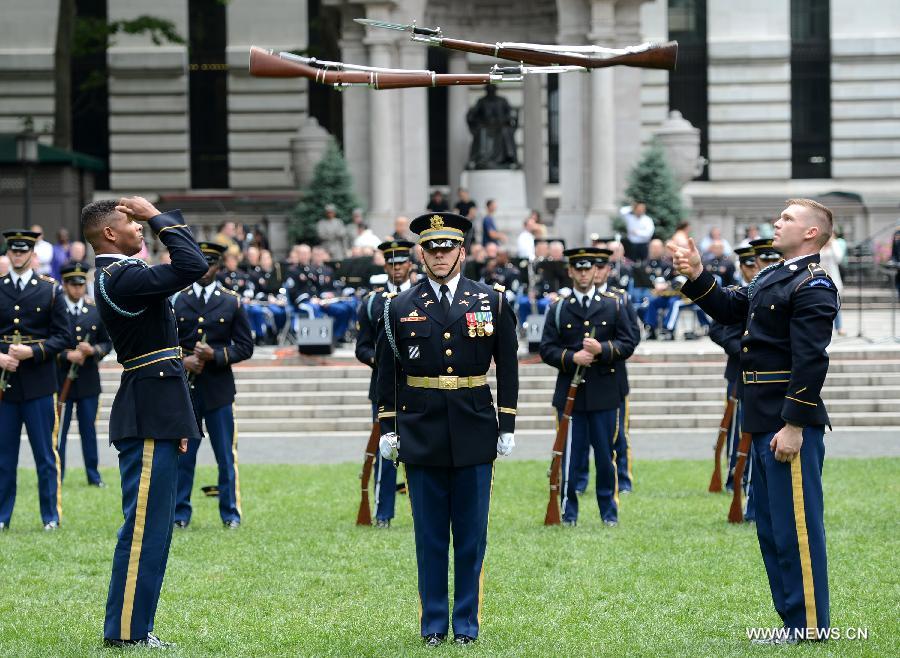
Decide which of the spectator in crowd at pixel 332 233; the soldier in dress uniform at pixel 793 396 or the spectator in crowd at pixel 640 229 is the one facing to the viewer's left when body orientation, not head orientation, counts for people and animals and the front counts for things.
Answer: the soldier in dress uniform

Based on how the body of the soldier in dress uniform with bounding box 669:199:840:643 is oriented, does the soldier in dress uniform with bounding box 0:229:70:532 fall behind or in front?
in front

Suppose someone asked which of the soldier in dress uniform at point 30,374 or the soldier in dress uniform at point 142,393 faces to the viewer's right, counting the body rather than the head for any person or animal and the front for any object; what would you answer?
the soldier in dress uniform at point 142,393

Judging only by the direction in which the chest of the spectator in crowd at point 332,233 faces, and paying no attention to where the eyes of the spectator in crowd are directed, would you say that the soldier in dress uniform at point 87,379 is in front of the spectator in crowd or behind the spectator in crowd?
in front

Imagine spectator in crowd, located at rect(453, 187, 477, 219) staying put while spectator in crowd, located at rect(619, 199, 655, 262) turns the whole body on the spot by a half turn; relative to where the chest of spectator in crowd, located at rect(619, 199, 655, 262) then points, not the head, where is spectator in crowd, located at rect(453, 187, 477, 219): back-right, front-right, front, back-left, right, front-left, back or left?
left

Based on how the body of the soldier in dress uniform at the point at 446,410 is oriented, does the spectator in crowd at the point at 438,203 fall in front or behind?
behind

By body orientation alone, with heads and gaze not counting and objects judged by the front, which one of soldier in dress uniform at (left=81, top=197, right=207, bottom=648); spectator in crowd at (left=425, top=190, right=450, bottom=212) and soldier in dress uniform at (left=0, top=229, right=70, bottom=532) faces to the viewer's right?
soldier in dress uniform at (left=81, top=197, right=207, bottom=648)

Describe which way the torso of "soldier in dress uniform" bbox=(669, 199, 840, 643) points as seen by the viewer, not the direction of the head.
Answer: to the viewer's left

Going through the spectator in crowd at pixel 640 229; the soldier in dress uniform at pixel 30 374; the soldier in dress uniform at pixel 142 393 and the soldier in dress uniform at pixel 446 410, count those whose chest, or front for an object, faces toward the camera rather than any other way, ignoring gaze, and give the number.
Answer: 3

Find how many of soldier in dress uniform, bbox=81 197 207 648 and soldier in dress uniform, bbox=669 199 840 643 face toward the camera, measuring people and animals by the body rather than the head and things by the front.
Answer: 0

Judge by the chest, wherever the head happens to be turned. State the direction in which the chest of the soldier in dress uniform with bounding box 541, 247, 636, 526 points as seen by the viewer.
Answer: toward the camera

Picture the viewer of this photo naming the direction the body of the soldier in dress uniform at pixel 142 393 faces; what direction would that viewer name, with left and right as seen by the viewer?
facing to the right of the viewer

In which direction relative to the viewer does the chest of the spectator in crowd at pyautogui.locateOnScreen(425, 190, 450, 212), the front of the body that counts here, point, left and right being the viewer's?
facing the viewer

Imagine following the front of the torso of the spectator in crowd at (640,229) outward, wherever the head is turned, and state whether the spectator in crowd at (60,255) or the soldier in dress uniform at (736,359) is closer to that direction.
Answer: the soldier in dress uniform

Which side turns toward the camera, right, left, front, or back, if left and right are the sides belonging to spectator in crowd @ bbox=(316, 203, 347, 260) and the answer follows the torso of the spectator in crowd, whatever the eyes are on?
front

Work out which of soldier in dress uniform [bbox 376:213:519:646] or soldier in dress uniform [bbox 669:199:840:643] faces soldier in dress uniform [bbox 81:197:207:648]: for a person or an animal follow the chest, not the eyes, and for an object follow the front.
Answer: soldier in dress uniform [bbox 669:199:840:643]
